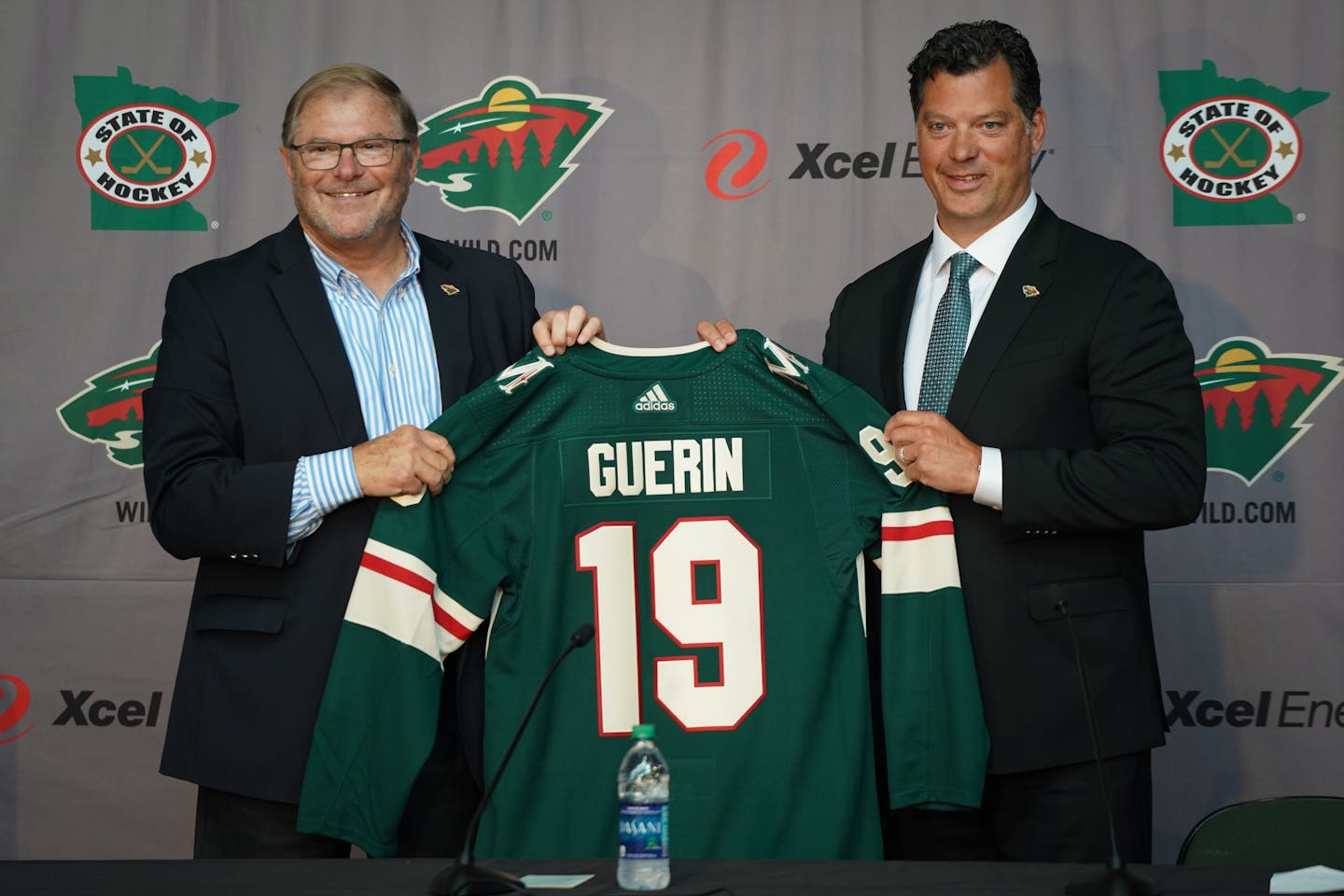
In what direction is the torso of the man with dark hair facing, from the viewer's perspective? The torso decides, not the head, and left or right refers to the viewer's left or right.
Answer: facing the viewer and to the left of the viewer

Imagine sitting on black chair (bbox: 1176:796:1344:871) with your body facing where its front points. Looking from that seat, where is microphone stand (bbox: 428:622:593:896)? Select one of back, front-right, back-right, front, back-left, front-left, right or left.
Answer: front-right

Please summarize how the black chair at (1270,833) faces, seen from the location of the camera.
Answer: facing the viewer

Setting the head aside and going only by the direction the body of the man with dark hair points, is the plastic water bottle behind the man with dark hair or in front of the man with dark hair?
in front

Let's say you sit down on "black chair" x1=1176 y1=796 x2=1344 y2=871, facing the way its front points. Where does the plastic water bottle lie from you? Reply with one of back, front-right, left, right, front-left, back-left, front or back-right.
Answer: front-right

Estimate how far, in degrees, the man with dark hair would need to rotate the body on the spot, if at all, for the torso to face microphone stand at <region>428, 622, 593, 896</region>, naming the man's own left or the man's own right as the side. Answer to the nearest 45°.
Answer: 0° — they already face it

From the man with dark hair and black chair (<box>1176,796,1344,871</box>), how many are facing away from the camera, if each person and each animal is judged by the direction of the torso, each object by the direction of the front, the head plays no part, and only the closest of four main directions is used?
0
